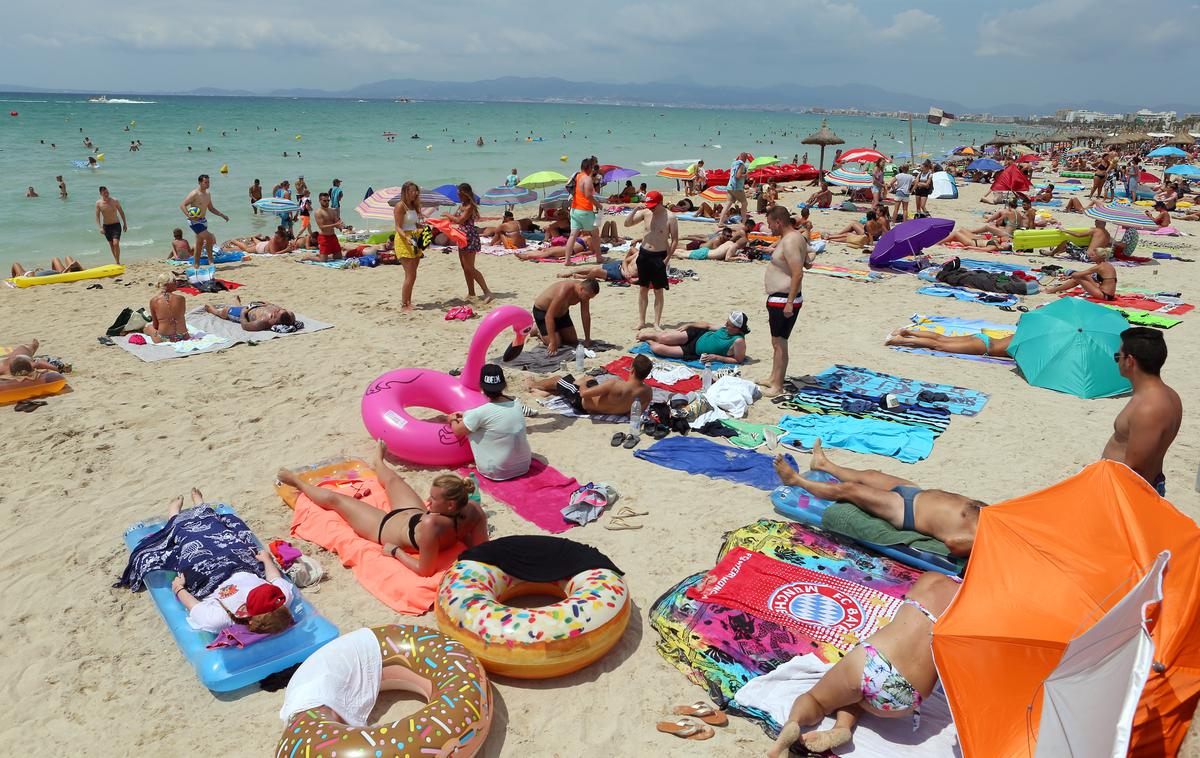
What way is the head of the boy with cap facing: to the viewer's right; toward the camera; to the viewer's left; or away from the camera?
away from the camera

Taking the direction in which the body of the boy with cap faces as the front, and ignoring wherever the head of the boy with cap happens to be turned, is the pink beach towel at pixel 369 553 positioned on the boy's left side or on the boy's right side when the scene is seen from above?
on the boy's left side

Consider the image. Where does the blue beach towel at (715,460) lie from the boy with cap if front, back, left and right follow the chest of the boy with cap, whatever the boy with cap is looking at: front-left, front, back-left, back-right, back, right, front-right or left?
back-right

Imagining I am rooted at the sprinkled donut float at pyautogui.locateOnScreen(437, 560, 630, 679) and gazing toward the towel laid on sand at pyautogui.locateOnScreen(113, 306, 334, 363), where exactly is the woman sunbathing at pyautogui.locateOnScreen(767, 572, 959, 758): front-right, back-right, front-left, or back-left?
back-right

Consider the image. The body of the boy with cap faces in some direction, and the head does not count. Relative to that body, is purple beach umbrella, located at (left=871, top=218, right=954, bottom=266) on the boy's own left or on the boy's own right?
on the boy's own right

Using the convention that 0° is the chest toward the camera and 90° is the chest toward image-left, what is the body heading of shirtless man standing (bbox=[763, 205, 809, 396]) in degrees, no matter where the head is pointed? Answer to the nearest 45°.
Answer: approximately 90°
